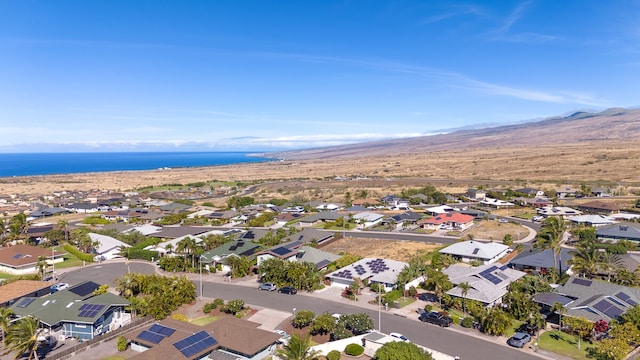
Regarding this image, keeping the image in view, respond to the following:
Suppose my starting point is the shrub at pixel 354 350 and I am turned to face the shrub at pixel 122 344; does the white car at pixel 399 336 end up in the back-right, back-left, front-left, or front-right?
back-right

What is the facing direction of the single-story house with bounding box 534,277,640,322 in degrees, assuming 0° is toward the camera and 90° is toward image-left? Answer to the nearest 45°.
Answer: approximately 45°

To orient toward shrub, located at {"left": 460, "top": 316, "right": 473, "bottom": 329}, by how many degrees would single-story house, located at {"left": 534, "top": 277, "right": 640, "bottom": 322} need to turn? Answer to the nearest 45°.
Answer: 0° — it already faces it
